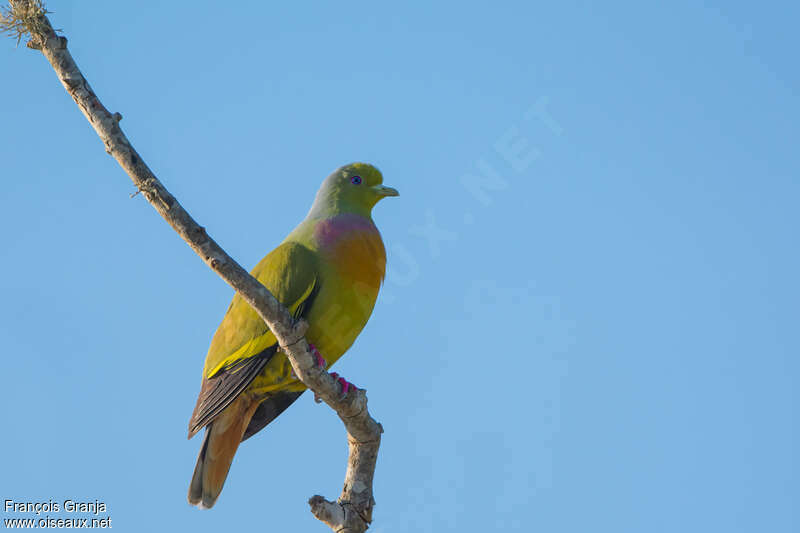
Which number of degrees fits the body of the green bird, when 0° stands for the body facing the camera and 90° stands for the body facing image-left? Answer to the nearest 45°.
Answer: approximately 270°
